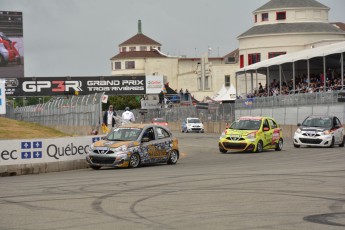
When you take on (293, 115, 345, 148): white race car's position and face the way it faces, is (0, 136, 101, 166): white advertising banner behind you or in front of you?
in front

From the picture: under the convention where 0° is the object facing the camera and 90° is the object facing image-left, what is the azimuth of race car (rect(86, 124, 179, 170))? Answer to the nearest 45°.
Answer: approximately 45°

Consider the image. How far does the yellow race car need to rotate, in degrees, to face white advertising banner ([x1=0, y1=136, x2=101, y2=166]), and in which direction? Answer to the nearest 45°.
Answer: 0° — it already faces it

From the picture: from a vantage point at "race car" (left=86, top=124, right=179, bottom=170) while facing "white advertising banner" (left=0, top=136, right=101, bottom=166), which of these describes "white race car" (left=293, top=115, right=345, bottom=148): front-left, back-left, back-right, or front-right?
back-right

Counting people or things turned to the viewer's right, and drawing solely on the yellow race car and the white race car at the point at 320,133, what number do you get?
0

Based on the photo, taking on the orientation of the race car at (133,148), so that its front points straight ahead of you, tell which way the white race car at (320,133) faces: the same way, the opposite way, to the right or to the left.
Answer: the same way

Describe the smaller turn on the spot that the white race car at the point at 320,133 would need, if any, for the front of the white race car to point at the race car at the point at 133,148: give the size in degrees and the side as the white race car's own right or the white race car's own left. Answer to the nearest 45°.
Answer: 0° — it already faces it

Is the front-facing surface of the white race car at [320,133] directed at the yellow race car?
yes

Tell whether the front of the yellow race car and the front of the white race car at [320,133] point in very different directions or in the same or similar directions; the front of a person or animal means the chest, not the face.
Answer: same or similar directions

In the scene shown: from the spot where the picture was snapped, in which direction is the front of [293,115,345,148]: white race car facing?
facing the viewer and to the left of the viewer

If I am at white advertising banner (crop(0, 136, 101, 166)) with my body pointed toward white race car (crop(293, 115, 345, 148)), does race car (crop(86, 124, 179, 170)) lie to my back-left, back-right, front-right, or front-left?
front-right
